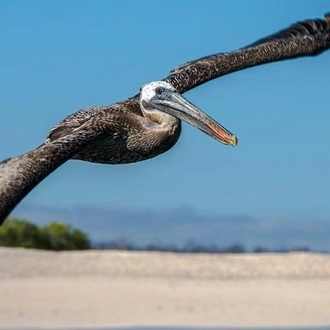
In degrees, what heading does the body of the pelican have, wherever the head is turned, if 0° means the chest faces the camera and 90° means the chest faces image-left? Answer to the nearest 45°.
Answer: approximately 315°
